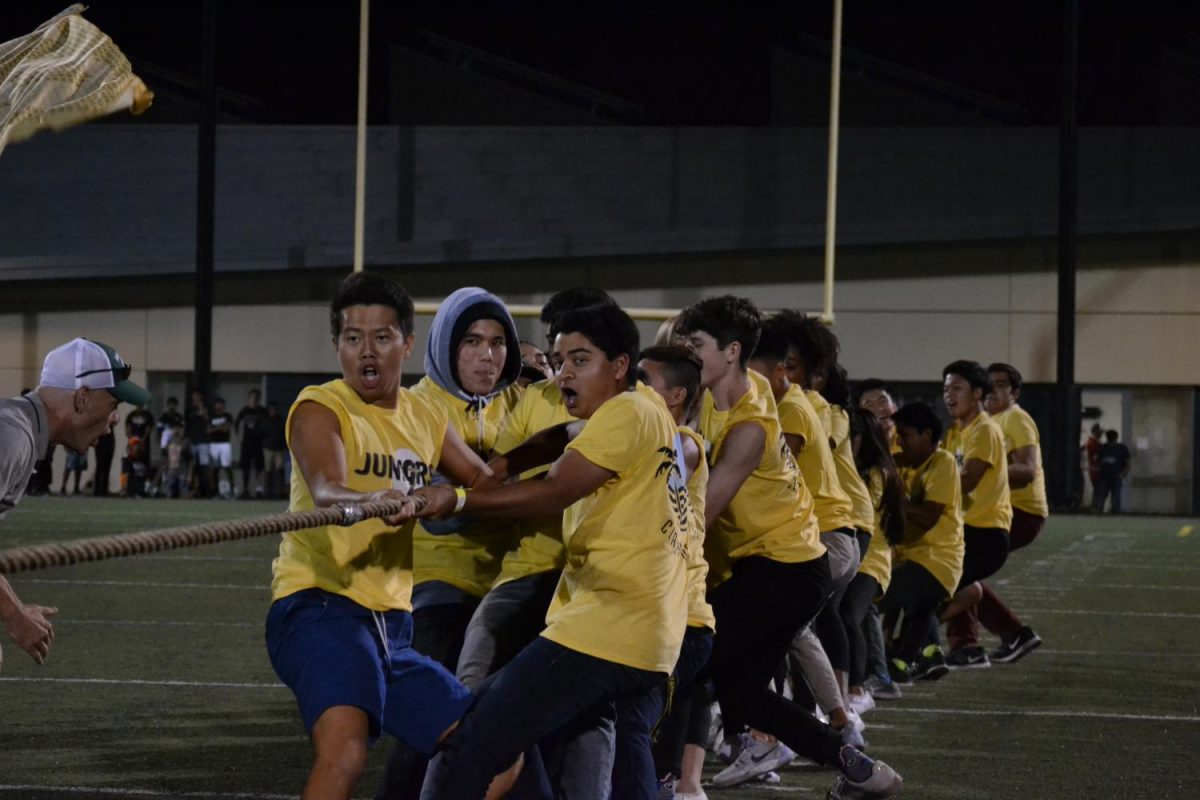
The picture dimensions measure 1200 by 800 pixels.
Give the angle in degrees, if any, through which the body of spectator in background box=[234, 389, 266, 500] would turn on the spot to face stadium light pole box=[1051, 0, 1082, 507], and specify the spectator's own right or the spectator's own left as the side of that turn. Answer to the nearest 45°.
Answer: approximately 90° to the spectator's own left

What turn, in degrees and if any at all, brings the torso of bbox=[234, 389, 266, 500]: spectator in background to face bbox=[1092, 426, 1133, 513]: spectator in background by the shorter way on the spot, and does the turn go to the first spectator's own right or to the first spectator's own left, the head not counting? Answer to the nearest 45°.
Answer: approximately 90° to the first spectator's own left

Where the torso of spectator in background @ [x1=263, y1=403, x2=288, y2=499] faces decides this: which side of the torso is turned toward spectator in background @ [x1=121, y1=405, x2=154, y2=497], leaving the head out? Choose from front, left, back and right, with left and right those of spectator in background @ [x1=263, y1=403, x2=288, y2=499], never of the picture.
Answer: right

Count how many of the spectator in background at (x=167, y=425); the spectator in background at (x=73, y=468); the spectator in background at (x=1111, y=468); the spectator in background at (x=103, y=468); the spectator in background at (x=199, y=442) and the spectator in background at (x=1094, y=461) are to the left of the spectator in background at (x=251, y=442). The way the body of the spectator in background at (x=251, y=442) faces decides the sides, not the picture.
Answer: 2

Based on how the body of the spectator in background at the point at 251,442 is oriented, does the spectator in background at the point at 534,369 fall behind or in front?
in front

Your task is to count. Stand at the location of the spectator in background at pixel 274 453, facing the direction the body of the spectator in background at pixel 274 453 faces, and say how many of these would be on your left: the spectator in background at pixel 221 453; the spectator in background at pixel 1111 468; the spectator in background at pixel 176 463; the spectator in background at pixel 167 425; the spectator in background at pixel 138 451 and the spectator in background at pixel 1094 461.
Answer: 2

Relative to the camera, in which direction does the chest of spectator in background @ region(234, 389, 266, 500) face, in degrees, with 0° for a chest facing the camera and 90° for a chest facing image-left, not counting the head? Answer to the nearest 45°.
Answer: approximately 0°

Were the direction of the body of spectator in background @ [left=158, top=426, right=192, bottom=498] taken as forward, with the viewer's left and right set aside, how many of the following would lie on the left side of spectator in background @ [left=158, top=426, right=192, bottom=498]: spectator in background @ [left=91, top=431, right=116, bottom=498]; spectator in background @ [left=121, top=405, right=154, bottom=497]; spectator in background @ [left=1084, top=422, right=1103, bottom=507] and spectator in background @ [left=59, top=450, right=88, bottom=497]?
1

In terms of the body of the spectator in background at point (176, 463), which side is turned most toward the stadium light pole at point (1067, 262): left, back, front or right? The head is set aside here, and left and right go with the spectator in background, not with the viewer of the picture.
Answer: left

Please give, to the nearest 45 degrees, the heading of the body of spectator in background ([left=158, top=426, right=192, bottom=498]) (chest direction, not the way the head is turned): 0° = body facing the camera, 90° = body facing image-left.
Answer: approximately 0°

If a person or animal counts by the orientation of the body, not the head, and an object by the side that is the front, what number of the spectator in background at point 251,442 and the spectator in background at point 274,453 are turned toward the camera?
2
